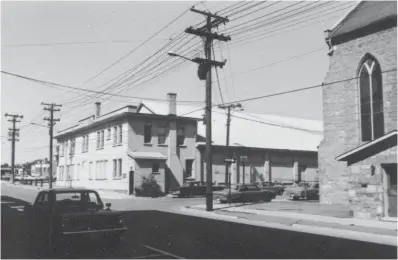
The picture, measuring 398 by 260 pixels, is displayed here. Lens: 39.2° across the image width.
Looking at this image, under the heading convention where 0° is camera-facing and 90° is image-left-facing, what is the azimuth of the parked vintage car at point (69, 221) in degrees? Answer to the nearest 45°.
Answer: approximately 315°

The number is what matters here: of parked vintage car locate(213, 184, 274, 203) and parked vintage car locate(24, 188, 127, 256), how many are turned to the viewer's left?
1

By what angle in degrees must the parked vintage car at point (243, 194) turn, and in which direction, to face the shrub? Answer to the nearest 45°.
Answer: approximately 45° to its right

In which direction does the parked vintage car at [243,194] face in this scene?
to the viewer's left

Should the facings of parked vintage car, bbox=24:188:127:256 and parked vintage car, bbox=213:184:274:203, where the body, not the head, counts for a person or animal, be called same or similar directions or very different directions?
very different directions
